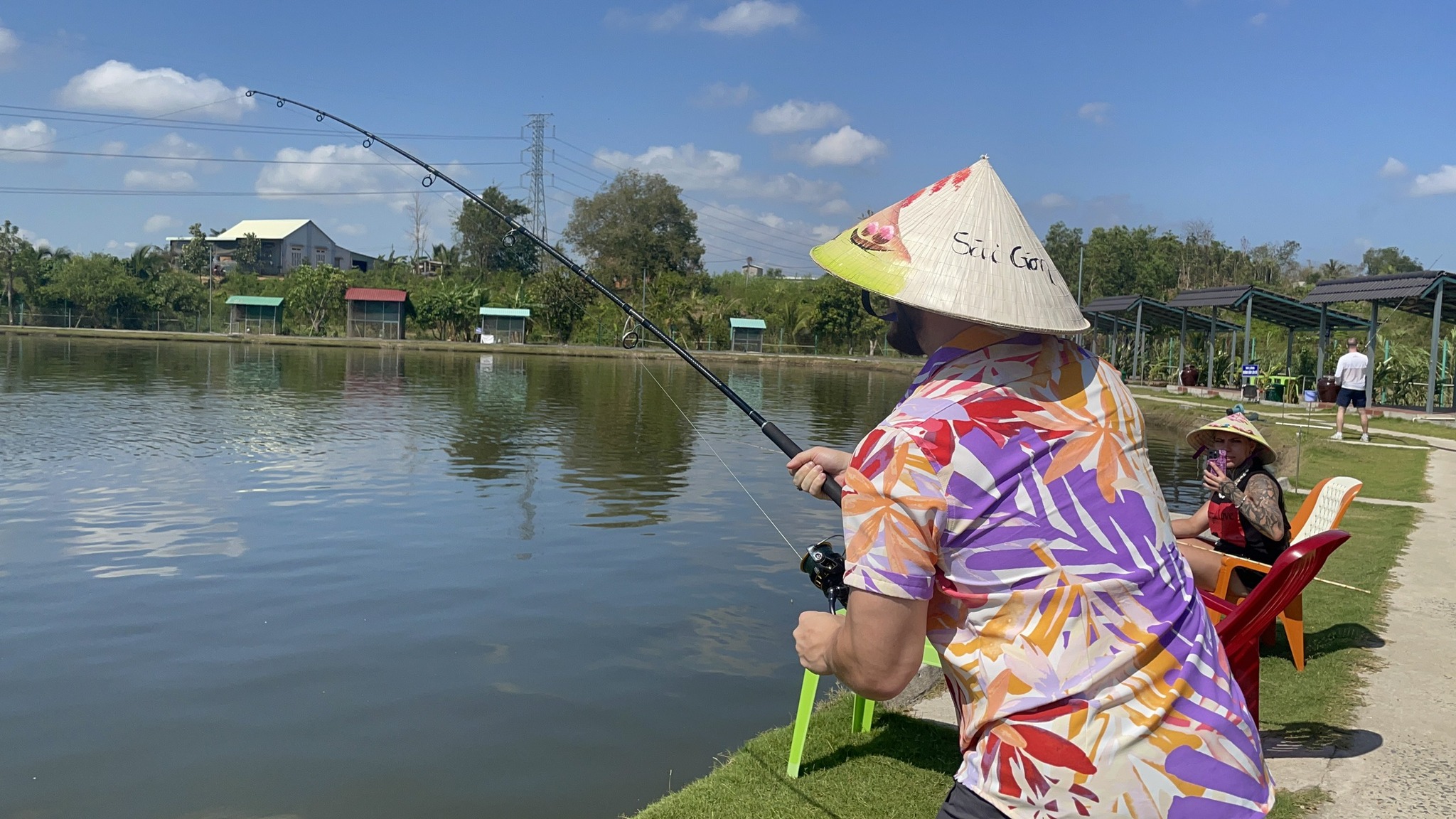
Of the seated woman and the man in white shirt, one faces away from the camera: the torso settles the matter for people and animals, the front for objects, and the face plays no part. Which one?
the man in white shirt

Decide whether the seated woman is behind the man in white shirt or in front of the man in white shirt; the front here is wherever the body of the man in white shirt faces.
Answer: behind

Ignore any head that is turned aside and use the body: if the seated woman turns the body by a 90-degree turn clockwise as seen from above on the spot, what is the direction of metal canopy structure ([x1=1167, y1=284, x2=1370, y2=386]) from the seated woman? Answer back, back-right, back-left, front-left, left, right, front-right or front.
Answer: front-right

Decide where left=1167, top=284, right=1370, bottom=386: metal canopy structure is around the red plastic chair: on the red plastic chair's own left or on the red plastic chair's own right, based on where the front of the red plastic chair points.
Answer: on the red plastic chair's own right

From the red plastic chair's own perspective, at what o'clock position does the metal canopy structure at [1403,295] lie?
The metal canopy structure is roughly at 3 o'clock from the red plastic chair.

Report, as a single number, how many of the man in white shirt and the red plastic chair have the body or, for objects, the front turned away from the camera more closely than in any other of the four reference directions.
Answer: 1

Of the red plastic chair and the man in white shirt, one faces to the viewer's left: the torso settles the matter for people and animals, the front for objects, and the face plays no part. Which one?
the red plastic chair

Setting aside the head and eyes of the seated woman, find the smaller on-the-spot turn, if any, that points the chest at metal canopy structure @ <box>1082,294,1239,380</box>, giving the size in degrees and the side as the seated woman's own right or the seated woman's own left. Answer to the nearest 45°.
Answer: approximately 135° to the seated woman's own right

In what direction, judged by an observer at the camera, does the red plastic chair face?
facing to the left of the viewer

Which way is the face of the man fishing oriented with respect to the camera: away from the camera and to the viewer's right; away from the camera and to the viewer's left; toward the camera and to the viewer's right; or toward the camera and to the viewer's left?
away from the camera and to the viewer's left

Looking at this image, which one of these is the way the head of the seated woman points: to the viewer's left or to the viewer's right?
to the viewer's left

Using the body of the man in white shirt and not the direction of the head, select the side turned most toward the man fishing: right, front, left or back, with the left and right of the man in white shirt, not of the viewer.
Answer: back
